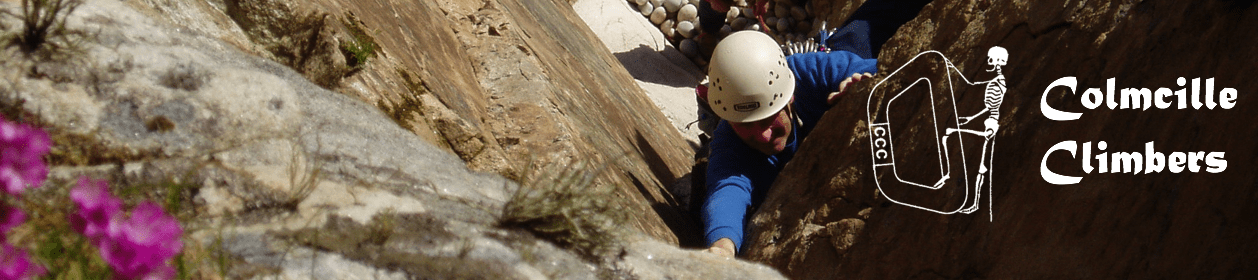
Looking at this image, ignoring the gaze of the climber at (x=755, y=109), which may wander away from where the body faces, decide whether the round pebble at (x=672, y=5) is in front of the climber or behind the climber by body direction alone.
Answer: behind

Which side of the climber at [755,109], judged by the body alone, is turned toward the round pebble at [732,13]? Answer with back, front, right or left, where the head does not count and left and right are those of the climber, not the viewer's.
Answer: back

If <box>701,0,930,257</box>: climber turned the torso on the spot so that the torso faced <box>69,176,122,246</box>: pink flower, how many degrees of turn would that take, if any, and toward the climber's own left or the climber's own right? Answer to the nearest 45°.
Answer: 0° — they already face it

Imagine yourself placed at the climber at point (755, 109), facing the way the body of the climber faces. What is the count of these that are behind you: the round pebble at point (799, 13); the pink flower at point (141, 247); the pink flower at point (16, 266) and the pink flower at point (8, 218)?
1

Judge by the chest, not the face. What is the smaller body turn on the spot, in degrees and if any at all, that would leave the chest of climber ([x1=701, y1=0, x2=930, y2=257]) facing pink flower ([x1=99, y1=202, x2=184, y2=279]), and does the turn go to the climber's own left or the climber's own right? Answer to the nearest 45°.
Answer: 0° — they already face it

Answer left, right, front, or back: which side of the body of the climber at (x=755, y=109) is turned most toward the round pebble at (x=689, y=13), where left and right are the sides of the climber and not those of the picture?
back

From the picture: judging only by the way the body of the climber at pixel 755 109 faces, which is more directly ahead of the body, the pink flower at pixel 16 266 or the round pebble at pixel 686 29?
the pink flower

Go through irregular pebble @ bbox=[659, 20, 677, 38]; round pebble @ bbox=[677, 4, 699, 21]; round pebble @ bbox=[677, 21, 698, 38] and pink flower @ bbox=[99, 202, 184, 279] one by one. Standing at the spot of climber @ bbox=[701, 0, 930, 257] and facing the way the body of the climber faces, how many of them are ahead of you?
1

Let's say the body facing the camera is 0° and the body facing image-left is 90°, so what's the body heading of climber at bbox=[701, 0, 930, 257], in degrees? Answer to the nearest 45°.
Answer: approximately 0°

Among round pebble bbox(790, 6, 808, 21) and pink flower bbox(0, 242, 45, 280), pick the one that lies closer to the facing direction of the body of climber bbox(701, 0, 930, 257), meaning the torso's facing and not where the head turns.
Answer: the pink flower

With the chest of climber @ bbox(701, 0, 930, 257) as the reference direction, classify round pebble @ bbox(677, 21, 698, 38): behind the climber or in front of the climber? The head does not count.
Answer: behind

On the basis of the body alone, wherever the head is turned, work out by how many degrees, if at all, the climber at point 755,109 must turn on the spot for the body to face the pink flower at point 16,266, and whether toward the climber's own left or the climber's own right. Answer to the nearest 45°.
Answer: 0° — they already face it
